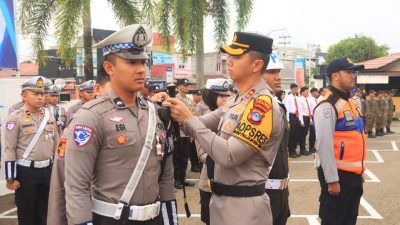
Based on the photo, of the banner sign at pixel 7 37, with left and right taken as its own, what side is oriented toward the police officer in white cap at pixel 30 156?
front

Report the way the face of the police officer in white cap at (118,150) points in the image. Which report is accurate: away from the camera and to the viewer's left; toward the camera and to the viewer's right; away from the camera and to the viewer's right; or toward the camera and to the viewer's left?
toward the camera and to the viewer's right

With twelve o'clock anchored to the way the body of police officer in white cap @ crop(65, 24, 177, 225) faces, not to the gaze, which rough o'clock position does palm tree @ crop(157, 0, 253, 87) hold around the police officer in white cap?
The palm tree is roughly at 8 o'clock from the police officer in white cap.

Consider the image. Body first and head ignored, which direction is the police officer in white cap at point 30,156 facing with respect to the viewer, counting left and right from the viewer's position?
facing the viewer and to the right of the viewer

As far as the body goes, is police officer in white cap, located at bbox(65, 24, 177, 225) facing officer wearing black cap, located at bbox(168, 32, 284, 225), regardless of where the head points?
no

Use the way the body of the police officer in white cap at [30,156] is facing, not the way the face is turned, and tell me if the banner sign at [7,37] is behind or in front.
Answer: behind

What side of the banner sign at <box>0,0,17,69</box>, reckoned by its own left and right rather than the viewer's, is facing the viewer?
front

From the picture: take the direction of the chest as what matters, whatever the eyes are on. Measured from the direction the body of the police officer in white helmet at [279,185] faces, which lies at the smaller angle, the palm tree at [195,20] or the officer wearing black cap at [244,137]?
the officer wearing black cap

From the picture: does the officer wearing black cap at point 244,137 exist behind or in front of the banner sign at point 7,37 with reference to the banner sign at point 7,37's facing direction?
in front

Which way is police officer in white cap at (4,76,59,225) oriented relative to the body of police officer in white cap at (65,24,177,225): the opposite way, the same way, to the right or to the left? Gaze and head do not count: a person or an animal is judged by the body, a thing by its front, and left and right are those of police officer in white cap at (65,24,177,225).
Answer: the same way

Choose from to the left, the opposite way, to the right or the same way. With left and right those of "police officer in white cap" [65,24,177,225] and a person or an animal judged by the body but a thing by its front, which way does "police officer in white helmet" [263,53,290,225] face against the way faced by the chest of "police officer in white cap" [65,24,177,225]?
the same way

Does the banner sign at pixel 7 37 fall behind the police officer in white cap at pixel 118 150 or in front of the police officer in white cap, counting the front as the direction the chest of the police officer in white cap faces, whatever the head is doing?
behind

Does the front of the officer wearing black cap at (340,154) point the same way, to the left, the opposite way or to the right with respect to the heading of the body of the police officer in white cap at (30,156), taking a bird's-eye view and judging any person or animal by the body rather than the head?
the same way
